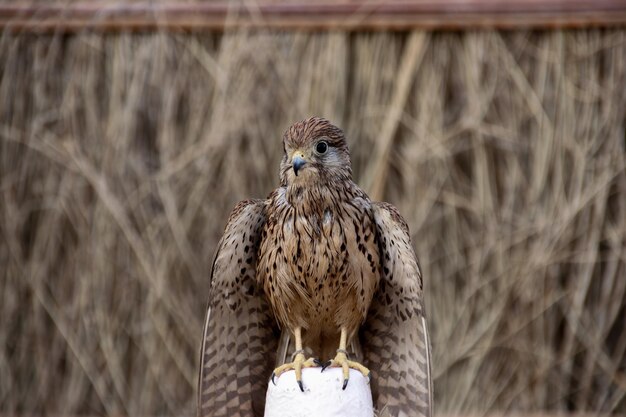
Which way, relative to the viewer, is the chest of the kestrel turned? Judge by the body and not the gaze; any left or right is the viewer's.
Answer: facing the viewer
